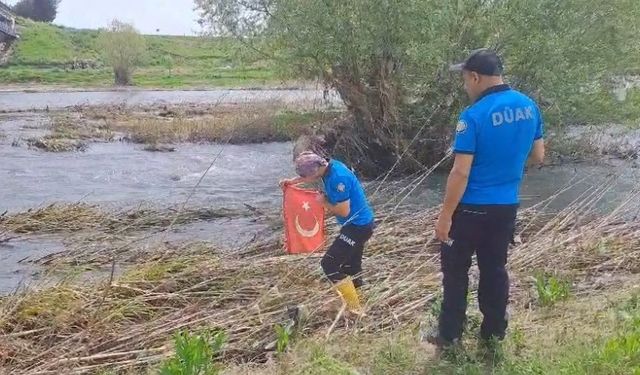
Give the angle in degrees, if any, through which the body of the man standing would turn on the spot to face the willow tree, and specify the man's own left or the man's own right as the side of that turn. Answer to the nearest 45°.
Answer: approximately 45° to the man's own right

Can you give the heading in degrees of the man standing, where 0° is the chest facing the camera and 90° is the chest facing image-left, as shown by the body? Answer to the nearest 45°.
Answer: approximately 135°

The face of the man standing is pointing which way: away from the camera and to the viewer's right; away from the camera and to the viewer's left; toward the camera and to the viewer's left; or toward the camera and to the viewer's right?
away from the camera and to the viewer's left
